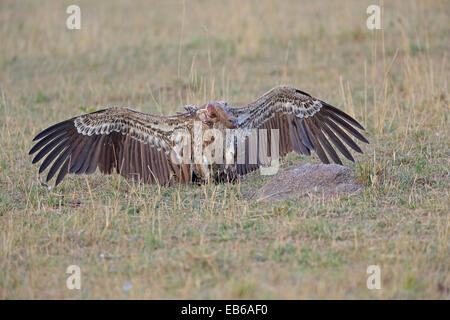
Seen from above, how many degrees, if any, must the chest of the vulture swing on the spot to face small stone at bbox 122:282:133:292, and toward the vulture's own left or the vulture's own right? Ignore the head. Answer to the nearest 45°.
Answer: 0° — it already faces it

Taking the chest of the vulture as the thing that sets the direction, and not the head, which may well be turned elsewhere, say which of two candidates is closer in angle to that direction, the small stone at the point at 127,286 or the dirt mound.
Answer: the small stone

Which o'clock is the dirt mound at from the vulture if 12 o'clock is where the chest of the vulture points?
The dirt mound is roughly at 10 o'clock from the vulture.

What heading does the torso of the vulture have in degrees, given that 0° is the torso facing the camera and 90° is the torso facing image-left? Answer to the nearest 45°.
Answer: approximately 0°
